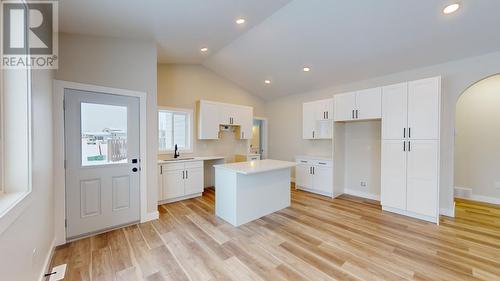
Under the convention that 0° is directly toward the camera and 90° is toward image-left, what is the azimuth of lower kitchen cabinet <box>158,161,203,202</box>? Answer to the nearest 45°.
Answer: approximately 315°

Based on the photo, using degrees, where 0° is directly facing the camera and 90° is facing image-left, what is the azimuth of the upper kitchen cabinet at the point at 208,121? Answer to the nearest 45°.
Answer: approximately 315°

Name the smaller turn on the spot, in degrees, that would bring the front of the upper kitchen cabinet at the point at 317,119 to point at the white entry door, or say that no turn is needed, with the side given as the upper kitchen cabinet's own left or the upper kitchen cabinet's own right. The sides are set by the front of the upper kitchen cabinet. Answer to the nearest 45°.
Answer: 0° — it already faces it

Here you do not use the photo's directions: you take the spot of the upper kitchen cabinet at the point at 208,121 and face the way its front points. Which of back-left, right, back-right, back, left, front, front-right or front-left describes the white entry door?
right

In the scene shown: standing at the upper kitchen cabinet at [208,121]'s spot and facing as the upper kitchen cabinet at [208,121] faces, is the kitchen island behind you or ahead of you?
ahead

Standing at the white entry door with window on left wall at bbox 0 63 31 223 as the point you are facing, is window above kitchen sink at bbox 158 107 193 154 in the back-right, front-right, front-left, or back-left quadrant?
back-left
